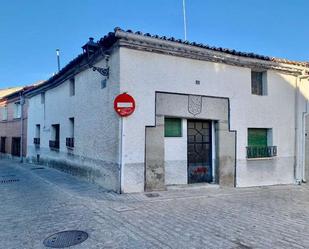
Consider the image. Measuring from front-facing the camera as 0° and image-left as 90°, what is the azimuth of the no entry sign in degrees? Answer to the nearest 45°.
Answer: approximately 0°

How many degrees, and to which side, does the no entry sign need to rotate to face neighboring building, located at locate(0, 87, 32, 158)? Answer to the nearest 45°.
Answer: approximately 135° to its right
